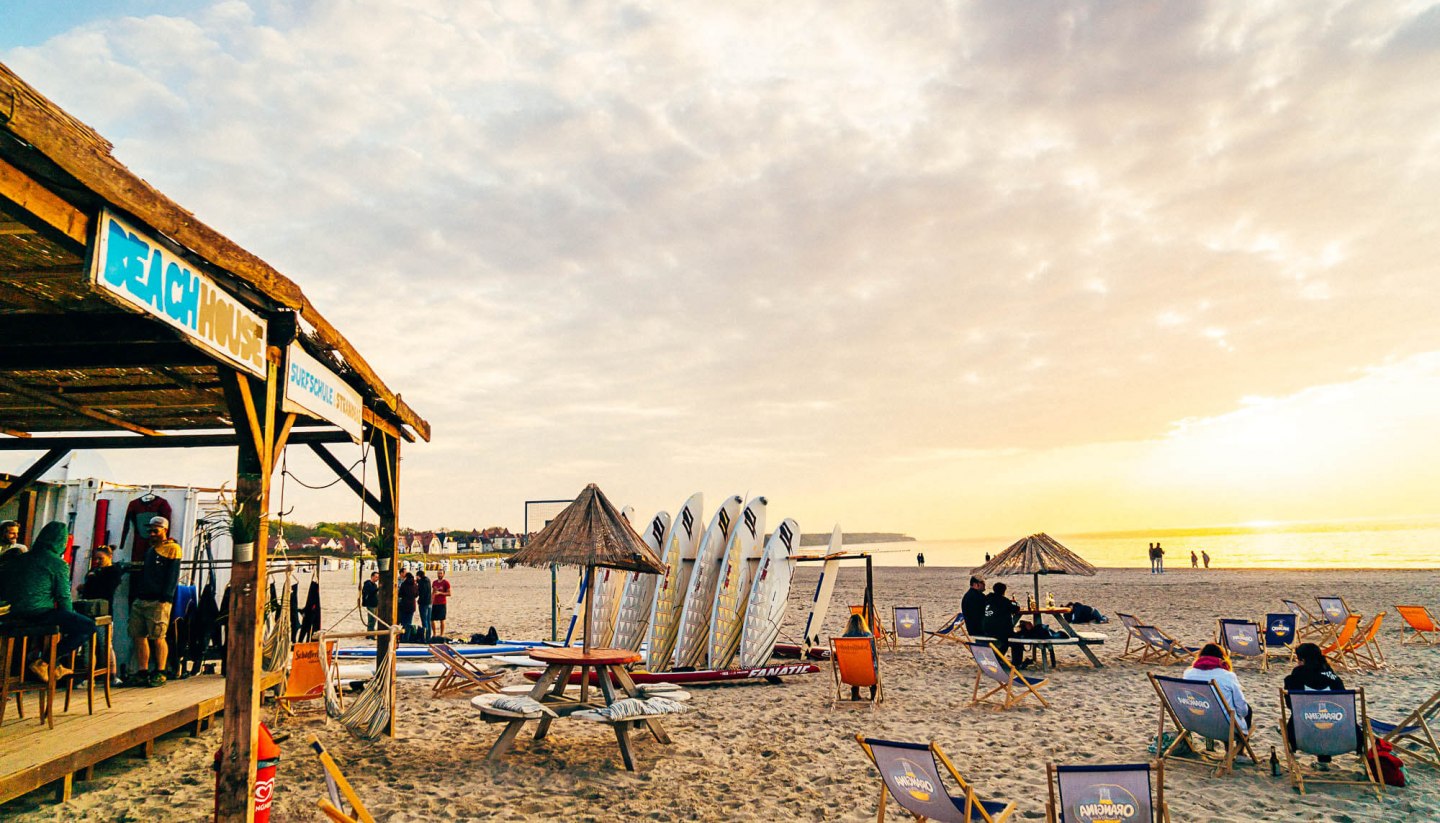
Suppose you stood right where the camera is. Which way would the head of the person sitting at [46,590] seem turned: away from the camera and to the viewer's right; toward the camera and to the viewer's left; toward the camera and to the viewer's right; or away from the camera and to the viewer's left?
away from the camera and to the viewer's left

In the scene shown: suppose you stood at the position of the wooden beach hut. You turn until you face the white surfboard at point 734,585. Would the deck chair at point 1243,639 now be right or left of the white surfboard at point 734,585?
right

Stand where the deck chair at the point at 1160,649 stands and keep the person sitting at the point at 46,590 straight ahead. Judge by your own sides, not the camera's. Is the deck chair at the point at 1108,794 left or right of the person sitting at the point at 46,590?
left

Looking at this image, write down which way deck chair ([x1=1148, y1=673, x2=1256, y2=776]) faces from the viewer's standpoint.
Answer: facing away from the viewer and to the right of the viewer

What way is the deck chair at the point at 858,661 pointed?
away from the camera

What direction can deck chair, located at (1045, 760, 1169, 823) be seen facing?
away from the camera

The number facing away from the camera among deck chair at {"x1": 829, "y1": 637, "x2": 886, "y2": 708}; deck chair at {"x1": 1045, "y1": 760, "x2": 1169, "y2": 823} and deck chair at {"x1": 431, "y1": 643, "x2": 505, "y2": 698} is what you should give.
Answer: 2

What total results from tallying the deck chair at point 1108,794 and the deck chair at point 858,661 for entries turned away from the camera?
2

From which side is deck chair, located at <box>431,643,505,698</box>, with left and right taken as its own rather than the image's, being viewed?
right
